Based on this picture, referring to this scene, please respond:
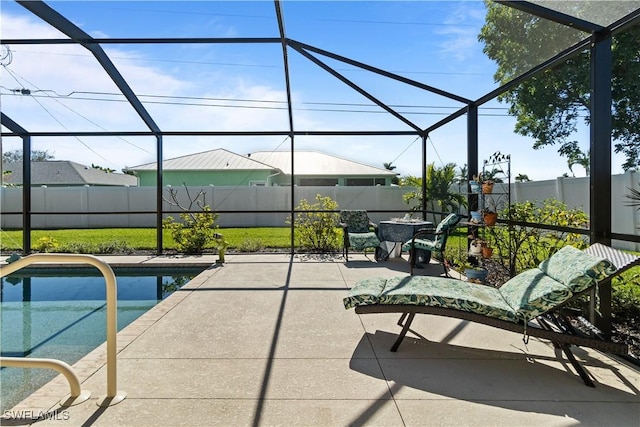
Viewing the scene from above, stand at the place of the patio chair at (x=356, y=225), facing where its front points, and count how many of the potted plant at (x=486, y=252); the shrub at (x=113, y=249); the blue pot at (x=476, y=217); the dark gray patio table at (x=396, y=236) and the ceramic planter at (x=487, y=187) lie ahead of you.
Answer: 4

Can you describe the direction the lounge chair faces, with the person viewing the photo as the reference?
facing to the left of the viewer

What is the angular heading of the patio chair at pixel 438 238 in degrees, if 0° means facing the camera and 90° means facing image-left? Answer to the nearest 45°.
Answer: approximately 90°

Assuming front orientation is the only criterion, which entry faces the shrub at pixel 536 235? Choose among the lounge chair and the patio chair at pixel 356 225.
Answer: the patio chair

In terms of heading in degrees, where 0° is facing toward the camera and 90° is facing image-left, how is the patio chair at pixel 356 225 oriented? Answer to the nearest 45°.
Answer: approximately 315°

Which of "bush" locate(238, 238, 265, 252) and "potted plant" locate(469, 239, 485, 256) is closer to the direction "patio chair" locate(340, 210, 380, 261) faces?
the potted plant

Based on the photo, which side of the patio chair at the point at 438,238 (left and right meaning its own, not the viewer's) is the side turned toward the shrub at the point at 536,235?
back

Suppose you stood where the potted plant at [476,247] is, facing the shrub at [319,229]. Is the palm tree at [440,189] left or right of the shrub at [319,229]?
right

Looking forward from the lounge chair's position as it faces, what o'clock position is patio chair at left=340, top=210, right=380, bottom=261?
The patio chair is roughly at 2 o'clock from the lounge chair.

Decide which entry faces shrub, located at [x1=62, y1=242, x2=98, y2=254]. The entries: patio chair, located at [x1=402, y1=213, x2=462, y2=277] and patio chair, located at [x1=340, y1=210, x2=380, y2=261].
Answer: patio chair, located at [x1=402, y1=213, x2=462, y2=277]

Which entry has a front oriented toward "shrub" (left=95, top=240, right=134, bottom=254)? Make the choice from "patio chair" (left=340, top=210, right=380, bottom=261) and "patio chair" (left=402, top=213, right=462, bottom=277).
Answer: "patio chair" (left=402, top=213, right=462, bottom=277)
